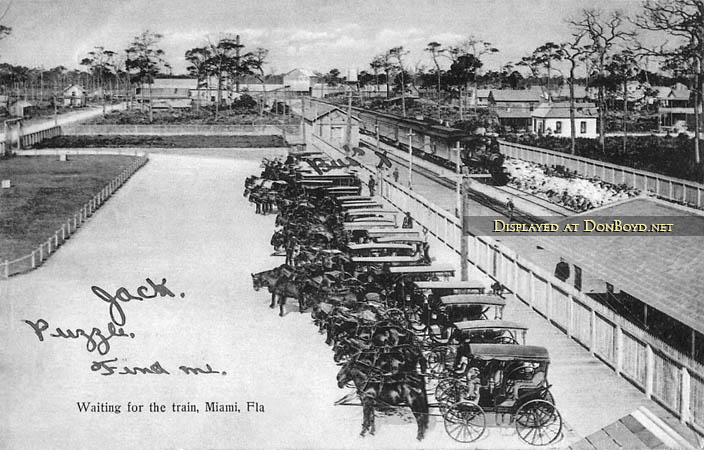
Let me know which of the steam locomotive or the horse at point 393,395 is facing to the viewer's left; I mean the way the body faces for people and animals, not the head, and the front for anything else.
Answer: the horse

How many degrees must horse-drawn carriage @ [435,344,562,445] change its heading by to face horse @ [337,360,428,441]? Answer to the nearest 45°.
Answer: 0° — it already faces it

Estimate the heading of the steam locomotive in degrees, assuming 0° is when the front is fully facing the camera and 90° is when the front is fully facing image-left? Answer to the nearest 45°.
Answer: approximately 315°

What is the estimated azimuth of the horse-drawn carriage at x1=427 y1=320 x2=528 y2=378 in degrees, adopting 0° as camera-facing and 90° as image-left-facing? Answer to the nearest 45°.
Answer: approximately 90°

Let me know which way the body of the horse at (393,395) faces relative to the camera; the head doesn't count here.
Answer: to the viewer's left

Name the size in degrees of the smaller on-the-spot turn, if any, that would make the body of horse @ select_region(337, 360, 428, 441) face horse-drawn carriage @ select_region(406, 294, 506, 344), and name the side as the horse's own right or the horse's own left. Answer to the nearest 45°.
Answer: approximately 90° to the horse's own right

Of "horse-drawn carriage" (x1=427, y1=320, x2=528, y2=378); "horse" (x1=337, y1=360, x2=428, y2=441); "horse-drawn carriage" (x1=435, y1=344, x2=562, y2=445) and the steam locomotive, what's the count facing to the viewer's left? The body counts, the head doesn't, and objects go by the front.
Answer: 3

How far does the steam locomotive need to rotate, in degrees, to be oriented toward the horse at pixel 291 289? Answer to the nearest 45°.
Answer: approximately 45° to its right

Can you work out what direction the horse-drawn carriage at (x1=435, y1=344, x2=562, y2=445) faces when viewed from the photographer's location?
facing to the left of the viewer

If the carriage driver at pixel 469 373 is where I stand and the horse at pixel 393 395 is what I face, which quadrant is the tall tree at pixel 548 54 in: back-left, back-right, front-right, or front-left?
back-right

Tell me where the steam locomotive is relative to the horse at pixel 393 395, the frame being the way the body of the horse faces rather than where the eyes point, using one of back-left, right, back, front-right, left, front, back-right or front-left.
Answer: right

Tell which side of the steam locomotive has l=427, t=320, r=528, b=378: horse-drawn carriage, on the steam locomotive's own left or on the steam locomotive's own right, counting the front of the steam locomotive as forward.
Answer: on the steam locomotive's own right
